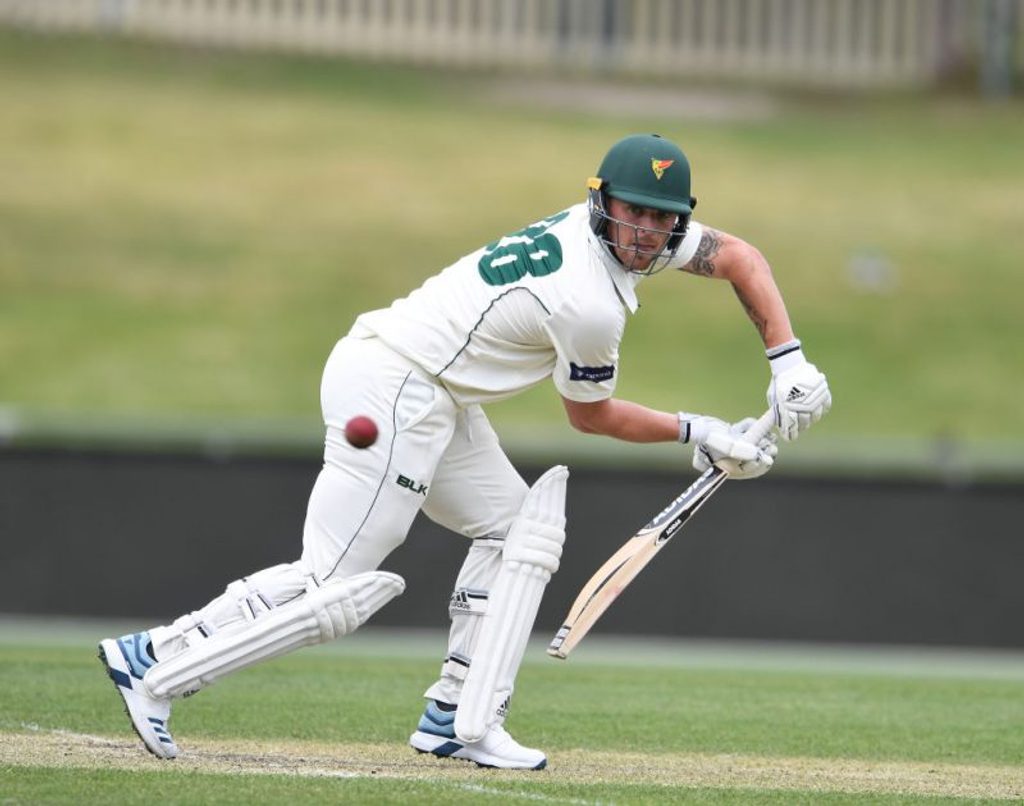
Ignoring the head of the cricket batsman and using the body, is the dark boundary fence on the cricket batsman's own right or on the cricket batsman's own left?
on the cricket batsman's own left
